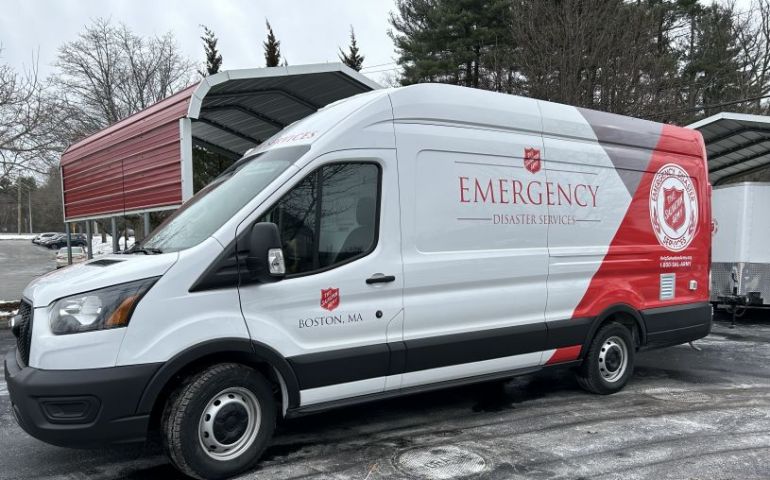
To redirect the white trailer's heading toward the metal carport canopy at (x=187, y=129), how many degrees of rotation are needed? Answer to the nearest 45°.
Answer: approximately 45° to its right

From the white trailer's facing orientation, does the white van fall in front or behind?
in front

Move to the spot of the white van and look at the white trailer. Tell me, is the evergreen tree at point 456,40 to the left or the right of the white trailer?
left

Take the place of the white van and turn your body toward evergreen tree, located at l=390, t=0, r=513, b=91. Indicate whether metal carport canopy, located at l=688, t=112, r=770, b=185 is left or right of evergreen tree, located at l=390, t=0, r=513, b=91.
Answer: right

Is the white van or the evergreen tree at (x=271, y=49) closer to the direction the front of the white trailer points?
the white van

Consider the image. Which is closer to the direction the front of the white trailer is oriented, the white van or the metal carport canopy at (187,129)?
the white van

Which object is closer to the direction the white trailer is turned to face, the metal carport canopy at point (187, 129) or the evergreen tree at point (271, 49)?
the metal carport canopy
